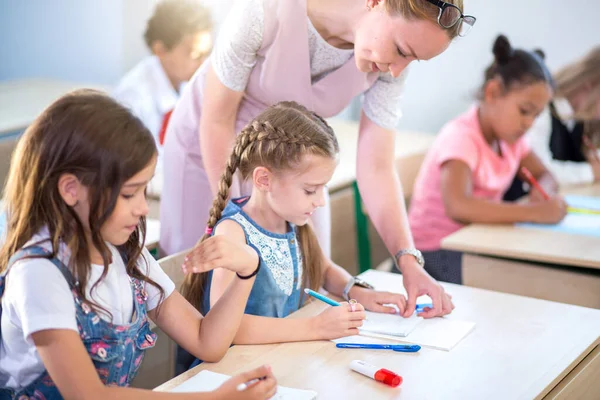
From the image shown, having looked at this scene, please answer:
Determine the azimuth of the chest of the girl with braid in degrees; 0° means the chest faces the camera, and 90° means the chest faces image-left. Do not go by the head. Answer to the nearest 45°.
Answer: approximately 315°

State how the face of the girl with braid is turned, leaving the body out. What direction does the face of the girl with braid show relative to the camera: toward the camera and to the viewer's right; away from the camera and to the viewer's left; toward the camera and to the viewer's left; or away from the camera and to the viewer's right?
toward the camera and to the viewer's right

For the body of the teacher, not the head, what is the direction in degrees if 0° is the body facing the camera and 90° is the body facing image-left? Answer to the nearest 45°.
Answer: approximately 315°
